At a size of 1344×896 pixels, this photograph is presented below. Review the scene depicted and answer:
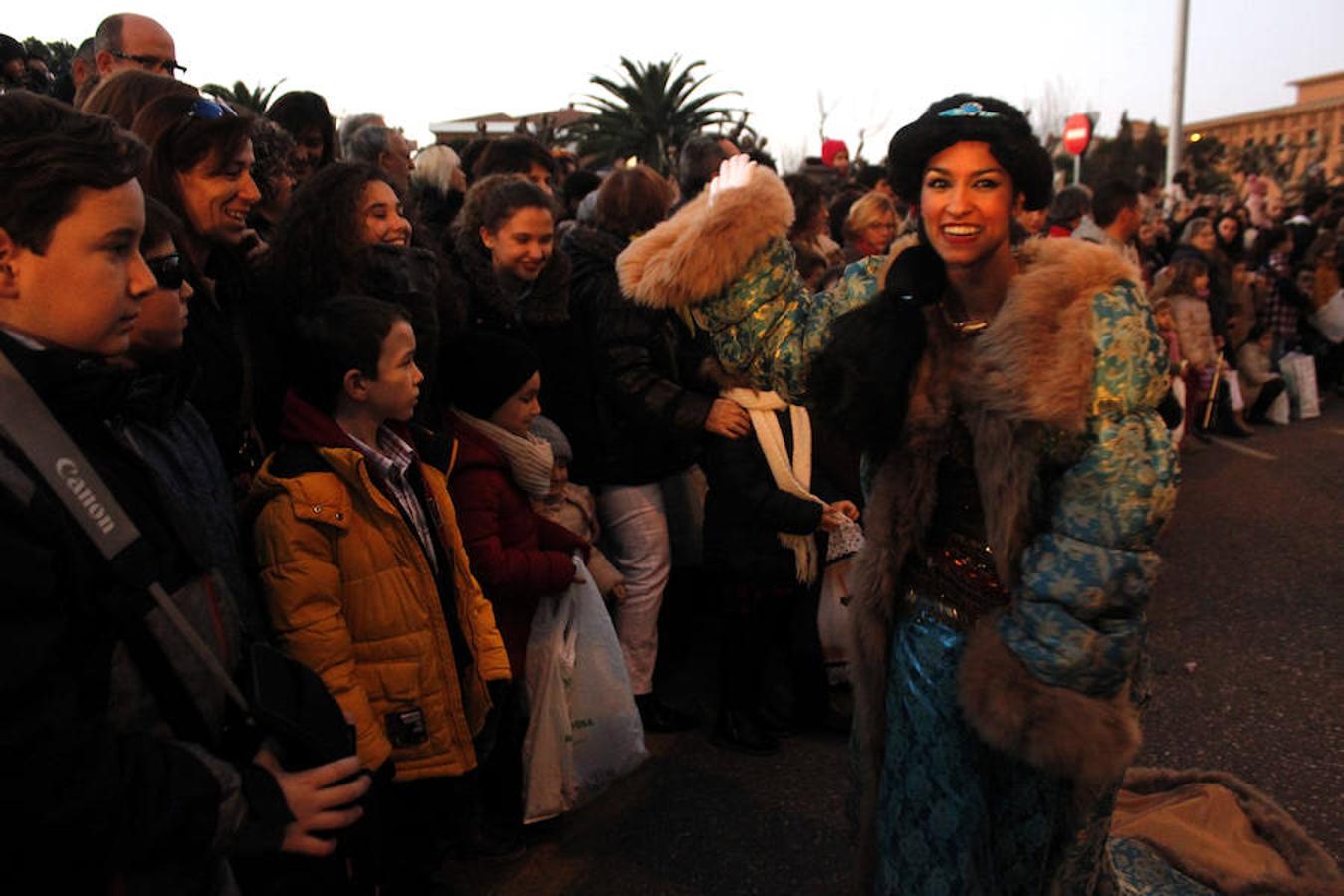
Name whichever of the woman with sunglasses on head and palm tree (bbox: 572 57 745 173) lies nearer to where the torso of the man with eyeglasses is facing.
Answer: the woman with sunglasses on head

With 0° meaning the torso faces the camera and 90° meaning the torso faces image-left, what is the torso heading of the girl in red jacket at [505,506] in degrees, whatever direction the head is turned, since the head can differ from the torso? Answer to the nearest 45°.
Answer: approximately 270°

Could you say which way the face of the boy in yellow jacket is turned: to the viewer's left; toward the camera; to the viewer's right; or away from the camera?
to the viewer's right

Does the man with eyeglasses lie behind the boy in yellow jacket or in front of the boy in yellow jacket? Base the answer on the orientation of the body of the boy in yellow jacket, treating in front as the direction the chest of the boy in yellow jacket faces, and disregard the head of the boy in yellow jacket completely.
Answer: behind

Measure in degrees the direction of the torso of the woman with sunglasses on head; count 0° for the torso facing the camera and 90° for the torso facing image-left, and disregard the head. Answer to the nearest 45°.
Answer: approximately 270°

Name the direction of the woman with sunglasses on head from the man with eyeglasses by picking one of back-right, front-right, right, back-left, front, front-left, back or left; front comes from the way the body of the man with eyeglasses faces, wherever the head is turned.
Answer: front-right
